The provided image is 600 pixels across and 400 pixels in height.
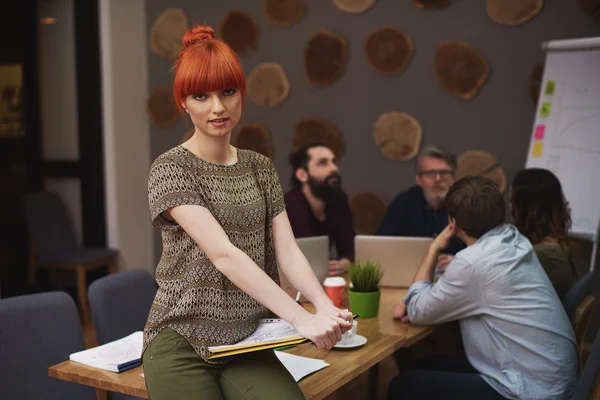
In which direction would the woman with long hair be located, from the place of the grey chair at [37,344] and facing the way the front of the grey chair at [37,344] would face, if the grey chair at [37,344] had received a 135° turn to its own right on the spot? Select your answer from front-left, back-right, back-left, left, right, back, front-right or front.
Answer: back

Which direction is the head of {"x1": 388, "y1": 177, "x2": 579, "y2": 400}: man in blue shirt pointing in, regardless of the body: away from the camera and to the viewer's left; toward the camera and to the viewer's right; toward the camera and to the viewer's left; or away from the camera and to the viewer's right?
away from the camera and to the viewer's left

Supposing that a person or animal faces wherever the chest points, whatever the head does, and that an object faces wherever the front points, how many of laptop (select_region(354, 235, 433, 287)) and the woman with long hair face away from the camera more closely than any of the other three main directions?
2

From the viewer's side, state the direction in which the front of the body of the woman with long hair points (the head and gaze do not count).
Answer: away from the camera

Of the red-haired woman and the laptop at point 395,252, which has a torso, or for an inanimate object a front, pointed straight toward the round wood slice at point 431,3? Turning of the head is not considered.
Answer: the laptop

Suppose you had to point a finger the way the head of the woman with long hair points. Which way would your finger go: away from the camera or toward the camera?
away from the camera

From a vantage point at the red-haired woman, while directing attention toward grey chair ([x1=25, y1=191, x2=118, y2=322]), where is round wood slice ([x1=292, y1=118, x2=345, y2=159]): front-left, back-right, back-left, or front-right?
front-right

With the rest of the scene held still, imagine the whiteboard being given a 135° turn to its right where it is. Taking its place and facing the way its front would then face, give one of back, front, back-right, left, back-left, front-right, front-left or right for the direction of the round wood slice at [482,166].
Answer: front-left

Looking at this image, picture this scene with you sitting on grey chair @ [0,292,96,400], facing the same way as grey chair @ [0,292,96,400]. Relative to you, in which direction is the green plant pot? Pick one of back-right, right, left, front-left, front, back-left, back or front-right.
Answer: front-left

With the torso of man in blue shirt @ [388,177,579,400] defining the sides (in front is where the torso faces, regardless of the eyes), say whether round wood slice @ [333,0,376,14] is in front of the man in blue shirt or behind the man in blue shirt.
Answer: in front

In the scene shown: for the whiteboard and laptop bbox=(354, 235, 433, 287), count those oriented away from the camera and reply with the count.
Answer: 1

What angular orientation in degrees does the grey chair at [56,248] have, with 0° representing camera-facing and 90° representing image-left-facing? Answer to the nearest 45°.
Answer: approximately 315°

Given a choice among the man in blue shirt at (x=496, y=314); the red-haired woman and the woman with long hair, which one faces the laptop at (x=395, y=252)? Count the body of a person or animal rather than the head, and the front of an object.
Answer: the man in blue shirt

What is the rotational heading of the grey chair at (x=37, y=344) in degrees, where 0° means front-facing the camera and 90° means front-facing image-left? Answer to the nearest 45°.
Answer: approximately 315°

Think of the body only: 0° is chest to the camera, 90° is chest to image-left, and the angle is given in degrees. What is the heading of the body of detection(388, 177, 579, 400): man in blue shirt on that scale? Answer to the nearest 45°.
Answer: approximately 135°

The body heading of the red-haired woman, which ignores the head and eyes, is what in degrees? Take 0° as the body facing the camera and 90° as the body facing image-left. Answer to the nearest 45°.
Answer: approximately 315°

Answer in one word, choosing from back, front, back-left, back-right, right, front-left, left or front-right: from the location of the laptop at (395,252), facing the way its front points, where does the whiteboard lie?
front-right
